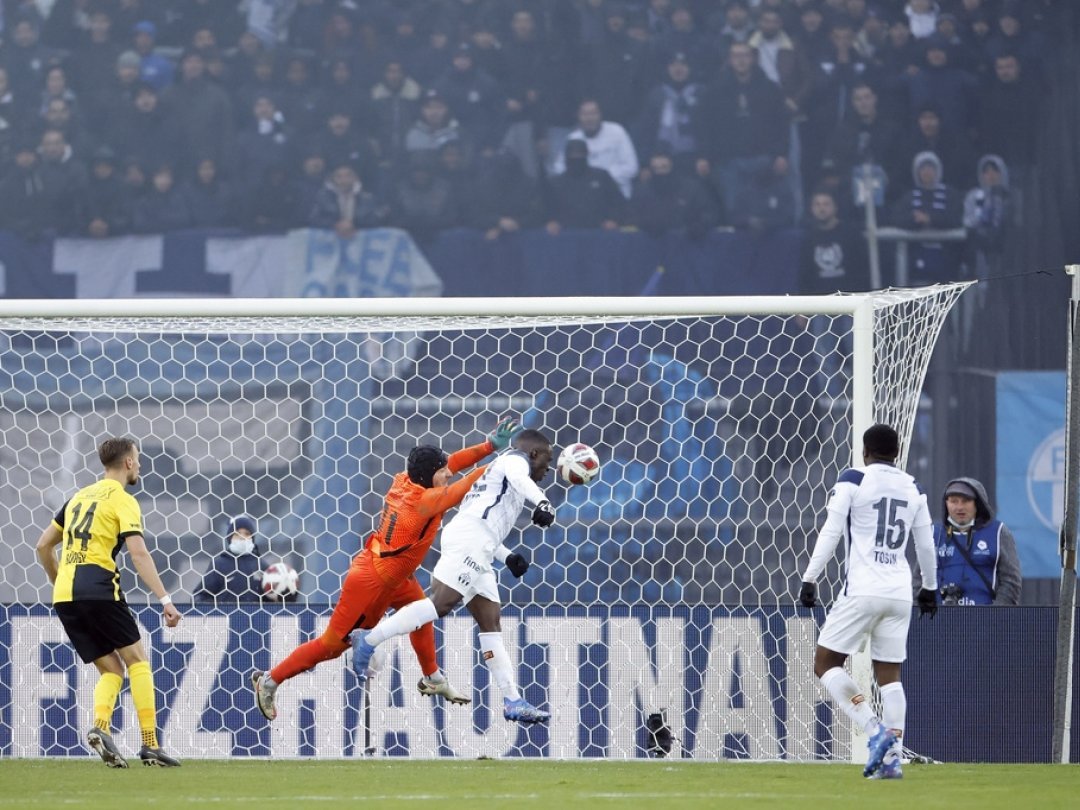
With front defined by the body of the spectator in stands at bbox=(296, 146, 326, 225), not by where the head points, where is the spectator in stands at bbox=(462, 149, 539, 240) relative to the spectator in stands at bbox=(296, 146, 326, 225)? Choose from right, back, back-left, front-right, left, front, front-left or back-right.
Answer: left

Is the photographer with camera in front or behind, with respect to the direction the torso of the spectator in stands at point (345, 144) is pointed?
in front

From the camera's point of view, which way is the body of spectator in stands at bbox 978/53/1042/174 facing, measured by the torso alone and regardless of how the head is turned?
toward the camera

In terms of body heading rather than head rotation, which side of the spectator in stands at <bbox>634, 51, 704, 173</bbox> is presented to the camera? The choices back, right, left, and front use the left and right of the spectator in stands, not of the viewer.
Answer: front

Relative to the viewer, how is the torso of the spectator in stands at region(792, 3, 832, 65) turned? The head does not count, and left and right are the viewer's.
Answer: facing the viewer

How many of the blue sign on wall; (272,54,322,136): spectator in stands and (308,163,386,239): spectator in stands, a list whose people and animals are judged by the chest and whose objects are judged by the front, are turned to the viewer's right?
0

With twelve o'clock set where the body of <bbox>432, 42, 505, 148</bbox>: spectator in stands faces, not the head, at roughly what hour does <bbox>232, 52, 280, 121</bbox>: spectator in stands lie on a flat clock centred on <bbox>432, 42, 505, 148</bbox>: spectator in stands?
<bbox>232, 52, 280, 121</bbox>: spectator in stands is roughly at 3 o'clock from <bbox>432, 42, 505, 148</bbox>: spectator in stands.

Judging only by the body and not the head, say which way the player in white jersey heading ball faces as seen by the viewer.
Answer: to the viewer's right

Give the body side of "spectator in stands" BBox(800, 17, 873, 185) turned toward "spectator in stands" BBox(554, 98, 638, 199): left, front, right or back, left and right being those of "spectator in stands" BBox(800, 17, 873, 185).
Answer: right

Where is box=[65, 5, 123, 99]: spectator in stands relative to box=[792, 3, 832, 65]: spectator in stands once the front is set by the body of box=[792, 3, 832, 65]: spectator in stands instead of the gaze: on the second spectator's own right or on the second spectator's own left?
on the second spectator's own right

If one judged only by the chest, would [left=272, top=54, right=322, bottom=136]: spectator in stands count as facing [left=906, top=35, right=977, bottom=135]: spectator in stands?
no

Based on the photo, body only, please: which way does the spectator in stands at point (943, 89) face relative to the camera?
toward the camera

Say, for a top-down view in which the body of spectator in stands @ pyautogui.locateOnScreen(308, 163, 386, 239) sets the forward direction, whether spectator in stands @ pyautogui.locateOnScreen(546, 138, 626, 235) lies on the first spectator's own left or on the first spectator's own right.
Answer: on the first spectator's own left

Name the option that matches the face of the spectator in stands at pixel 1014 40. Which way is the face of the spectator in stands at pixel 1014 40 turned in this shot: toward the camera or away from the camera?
toward the camera

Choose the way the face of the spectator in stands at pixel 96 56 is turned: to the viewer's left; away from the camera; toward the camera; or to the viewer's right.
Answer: toward the camera

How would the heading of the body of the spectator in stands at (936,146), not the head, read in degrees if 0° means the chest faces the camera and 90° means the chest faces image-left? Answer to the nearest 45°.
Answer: approximately 0°
